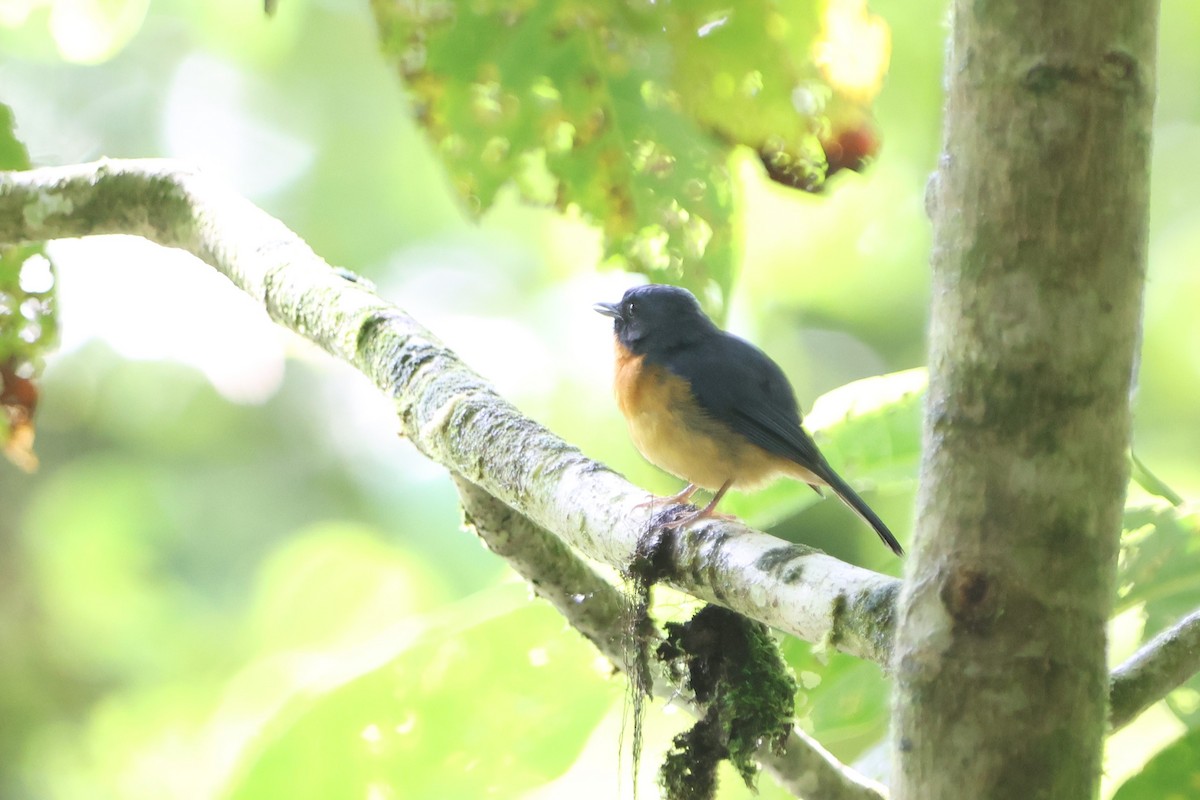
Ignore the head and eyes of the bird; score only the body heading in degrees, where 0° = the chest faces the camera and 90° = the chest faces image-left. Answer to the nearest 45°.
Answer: approximately 90°

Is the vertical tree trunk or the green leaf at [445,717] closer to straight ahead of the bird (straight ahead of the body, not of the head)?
the green leaf
